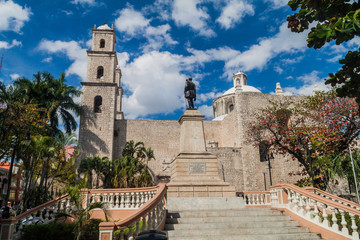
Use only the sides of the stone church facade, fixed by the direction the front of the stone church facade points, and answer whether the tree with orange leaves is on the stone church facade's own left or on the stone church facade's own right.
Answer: on the stone church facade's own left

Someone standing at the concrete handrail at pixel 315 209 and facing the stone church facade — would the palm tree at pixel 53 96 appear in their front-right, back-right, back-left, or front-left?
front-left

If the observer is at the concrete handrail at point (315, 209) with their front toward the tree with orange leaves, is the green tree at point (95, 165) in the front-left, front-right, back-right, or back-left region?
front-left

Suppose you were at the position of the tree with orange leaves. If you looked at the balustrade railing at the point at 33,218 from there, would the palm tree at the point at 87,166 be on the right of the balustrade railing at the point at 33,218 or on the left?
right

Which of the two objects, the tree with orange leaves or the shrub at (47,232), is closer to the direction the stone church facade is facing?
the shrub

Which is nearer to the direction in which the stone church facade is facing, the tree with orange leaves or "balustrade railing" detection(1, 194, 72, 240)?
the balustrade railing
